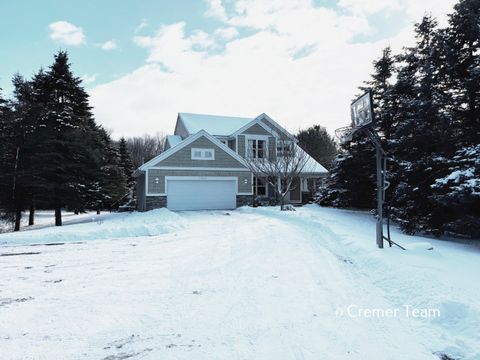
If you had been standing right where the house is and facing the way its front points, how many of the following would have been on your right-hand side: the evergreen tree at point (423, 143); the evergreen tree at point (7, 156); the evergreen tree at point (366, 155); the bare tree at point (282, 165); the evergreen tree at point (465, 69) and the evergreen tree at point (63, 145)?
2

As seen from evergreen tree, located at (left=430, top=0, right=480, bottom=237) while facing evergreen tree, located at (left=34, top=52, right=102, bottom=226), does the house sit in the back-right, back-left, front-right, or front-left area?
front-right

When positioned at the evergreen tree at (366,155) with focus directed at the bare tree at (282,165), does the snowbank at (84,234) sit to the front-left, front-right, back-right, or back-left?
front-left

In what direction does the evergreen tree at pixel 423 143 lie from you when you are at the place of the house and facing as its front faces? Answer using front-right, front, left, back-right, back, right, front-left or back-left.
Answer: front-left

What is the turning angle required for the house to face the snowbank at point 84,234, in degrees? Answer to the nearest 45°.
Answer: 0° — it already faces it

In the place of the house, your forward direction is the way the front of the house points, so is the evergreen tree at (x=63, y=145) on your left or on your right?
on your right

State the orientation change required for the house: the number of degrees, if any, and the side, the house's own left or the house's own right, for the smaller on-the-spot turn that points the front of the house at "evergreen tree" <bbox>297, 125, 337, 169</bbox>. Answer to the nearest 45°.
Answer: approximately 135° to the house's own left

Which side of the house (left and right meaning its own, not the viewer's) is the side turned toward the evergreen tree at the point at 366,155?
left

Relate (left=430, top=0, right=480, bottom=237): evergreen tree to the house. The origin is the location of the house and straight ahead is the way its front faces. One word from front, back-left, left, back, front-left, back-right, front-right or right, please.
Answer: front-left

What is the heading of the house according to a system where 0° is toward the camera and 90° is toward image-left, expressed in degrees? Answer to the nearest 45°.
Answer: approximately 0°

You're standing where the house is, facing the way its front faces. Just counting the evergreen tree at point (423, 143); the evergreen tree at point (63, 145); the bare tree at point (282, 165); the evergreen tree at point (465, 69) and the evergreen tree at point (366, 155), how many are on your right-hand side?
1
